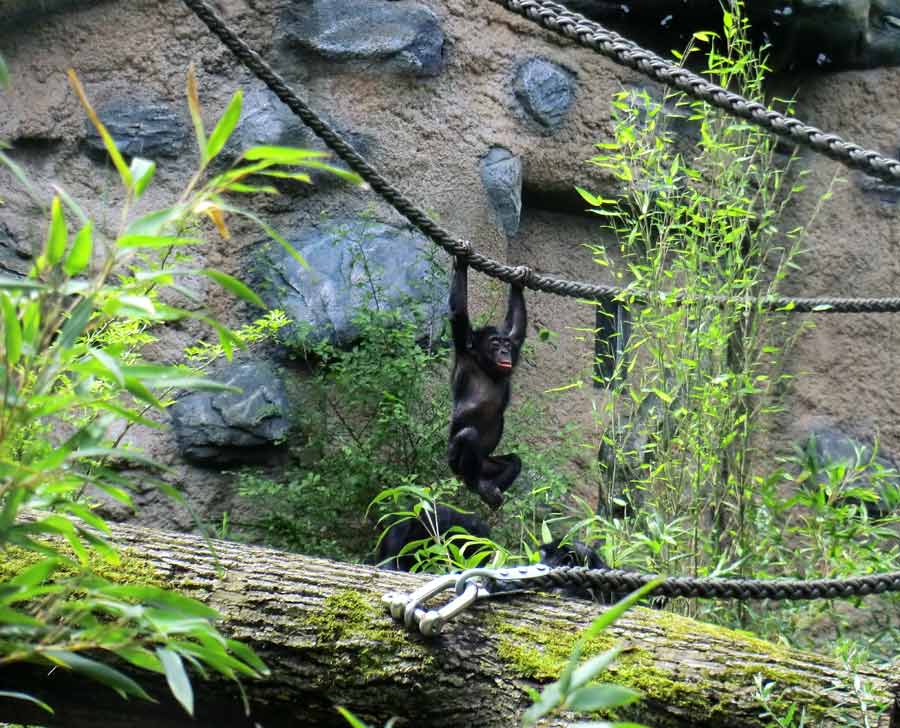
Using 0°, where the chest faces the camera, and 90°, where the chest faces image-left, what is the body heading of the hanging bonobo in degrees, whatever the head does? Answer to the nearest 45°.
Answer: approximately 315°

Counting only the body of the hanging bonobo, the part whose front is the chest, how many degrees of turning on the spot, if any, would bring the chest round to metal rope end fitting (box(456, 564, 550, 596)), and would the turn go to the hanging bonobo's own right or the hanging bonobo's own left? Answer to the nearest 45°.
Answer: approximately 45° to the hanging bonobo's own right

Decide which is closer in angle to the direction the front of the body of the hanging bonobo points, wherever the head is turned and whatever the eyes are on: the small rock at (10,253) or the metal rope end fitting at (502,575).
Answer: the metal rope end fitting
